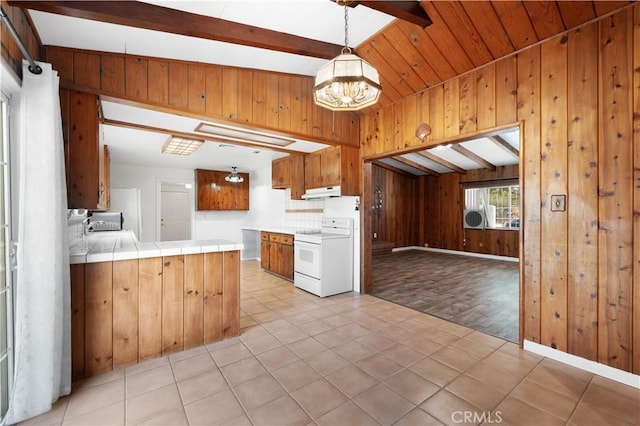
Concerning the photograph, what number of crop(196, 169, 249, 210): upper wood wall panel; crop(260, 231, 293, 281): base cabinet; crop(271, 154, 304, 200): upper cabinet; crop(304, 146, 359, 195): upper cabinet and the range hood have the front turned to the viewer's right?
0

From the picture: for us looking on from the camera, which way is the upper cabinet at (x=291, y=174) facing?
facing the viewer and to the left of the viewer

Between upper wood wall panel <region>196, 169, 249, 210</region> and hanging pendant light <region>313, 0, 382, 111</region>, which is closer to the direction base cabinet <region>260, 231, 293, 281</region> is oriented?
the hanging pendant light

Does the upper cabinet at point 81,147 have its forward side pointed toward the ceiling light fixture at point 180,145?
no

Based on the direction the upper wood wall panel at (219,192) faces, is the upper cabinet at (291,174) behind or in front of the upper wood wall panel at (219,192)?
in front

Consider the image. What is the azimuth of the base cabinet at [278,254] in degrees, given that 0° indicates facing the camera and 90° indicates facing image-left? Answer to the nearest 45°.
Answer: approximately 45°

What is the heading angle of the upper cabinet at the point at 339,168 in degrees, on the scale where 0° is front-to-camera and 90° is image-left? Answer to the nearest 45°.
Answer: approximately 45°

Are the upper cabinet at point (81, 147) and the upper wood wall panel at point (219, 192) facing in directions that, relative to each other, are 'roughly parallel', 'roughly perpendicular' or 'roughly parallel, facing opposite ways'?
roughly perpendicular

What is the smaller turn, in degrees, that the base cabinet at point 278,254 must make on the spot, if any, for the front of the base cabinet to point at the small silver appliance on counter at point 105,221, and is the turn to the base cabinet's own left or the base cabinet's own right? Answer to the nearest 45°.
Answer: approximately 45° to the base cabinet's own right

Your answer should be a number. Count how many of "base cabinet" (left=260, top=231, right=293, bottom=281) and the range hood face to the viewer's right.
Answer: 0
